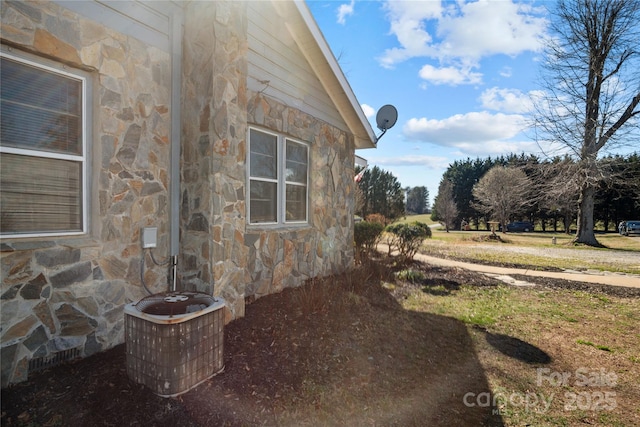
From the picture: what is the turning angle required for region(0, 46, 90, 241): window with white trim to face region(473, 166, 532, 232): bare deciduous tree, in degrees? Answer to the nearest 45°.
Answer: approximately 45° to its left

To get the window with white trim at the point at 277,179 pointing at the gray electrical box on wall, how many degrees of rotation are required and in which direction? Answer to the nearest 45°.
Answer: approximately 90° to its right

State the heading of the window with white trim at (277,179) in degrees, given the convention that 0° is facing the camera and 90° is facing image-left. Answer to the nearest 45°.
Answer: approximately 315°

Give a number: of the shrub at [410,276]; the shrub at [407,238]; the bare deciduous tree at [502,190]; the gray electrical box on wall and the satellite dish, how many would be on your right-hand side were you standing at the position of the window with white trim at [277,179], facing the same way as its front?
1

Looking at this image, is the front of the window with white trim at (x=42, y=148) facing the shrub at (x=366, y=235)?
no

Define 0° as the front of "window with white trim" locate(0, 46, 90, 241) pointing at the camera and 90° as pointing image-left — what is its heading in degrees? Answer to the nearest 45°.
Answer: approximately 315°

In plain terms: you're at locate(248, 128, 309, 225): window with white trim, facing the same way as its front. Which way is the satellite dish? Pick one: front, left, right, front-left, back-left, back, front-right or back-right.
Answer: left

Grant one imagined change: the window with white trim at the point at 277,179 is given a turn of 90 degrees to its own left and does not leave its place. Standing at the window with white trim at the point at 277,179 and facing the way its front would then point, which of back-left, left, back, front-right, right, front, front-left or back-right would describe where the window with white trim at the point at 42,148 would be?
back

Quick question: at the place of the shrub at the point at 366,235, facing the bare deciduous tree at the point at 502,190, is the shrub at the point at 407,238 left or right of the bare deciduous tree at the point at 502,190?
right

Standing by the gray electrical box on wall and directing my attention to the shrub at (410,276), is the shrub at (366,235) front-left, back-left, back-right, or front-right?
front-left
